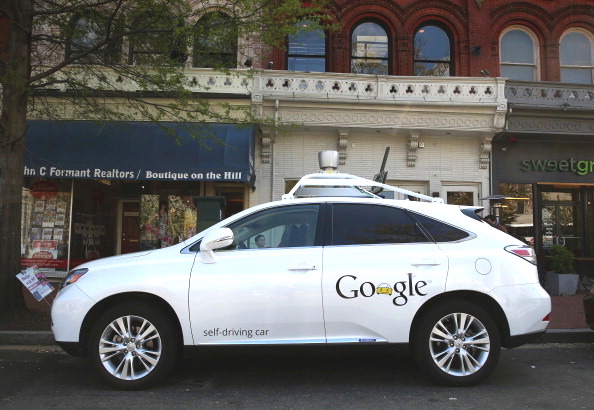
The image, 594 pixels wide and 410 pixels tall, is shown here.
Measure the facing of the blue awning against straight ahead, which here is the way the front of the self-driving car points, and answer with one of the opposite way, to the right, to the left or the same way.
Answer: to the left

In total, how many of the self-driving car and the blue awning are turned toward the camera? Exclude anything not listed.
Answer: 1

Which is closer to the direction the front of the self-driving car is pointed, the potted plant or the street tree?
the street tree

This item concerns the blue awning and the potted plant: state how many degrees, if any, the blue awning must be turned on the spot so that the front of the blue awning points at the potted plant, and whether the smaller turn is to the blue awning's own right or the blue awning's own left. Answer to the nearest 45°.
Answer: approximately 90° to the blue awning's own left

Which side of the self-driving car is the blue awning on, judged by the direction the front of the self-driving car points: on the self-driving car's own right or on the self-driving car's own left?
on the self-driving car's own right

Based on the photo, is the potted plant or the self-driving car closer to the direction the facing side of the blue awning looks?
the self-driving car

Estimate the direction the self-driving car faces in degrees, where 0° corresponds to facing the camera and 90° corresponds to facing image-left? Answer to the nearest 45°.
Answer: approximately 90°

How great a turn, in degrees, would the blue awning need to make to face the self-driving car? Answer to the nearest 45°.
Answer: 0° — it already faces it

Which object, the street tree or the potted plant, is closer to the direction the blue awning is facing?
the street tree

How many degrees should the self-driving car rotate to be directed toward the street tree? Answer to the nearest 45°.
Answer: approximately 45° to its right

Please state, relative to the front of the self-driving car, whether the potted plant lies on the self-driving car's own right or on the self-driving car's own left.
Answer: on the self-driving car's own right
